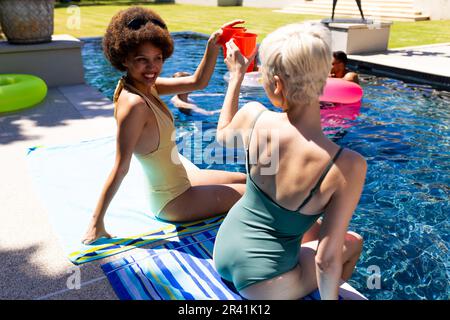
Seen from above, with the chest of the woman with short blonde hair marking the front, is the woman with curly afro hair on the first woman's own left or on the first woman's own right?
on the first woman's own left

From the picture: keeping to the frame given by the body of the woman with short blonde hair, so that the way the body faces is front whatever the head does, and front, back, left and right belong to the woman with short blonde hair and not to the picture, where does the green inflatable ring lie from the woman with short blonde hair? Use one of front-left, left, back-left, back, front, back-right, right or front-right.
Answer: left

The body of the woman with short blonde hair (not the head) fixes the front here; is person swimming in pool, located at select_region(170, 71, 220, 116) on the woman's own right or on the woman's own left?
on the woman's own left

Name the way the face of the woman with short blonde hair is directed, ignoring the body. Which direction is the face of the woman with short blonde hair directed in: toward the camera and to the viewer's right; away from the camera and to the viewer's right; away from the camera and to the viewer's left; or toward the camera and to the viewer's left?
away from the camera and to the viewer's left

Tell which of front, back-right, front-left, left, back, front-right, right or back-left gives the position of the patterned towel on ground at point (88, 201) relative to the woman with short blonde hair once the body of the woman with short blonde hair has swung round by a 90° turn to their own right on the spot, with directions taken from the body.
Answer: back

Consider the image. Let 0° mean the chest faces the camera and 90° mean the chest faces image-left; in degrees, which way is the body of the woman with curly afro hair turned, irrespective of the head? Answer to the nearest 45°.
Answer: approximately 270°
